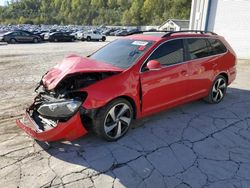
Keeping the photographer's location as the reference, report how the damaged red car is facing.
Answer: facing the viewer and to the left of the viewer

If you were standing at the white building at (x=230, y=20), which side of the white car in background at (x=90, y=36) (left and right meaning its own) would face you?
left

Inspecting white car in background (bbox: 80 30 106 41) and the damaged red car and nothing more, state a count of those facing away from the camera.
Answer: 0

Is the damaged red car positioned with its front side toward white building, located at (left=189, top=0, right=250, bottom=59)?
no

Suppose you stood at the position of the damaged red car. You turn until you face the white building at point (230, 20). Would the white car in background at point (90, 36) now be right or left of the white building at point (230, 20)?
left

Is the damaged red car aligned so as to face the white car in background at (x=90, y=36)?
no
